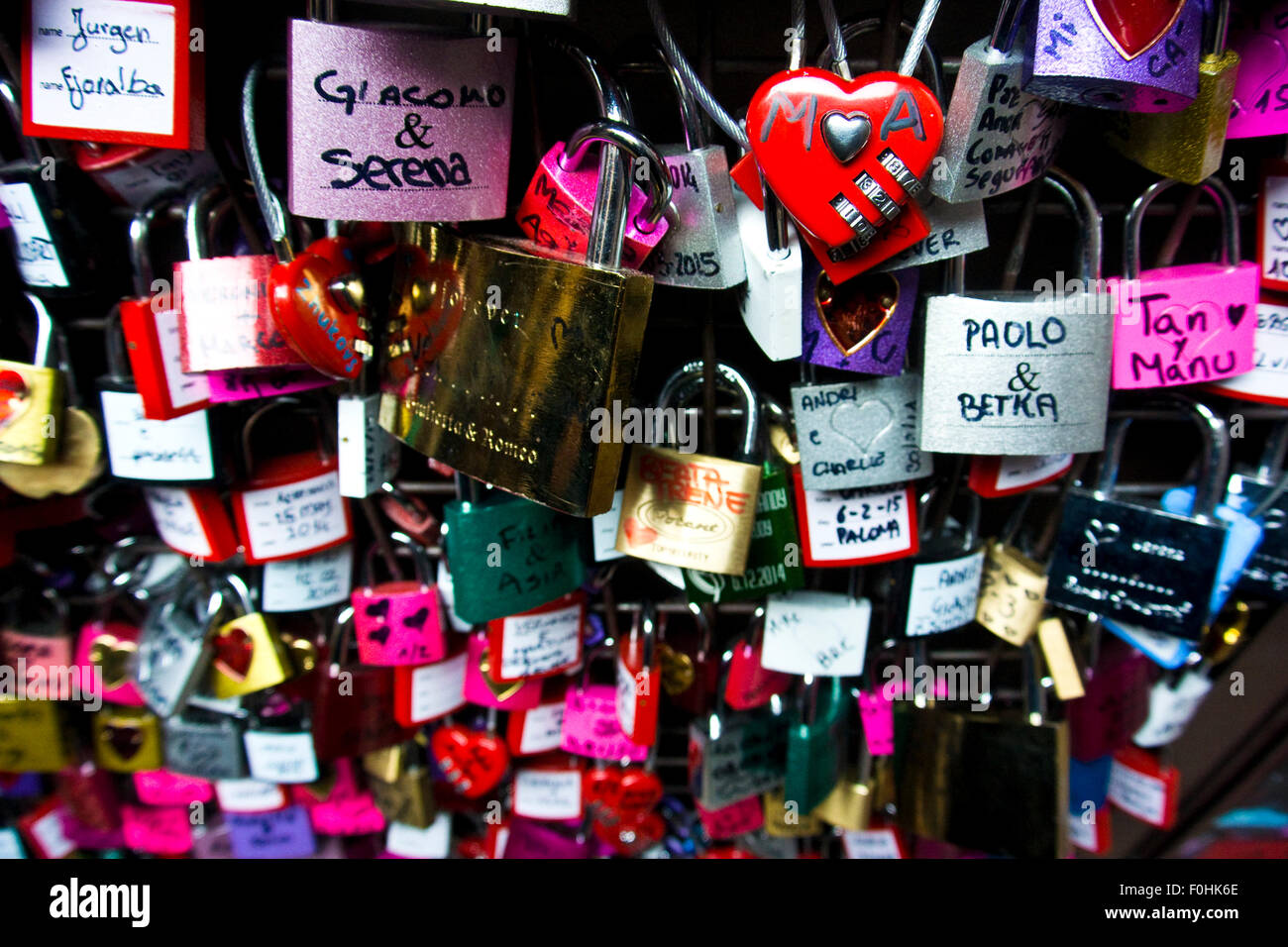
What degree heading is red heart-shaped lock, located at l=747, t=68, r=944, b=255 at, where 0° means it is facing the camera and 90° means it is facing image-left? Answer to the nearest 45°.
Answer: approximately 0°

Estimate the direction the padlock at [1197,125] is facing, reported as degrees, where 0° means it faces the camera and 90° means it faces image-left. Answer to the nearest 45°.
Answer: approximately 45°

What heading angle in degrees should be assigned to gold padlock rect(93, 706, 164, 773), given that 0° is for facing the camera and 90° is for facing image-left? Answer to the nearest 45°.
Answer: approximately 0°

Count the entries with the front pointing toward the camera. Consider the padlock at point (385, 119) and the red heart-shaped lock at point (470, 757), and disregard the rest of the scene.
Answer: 2
